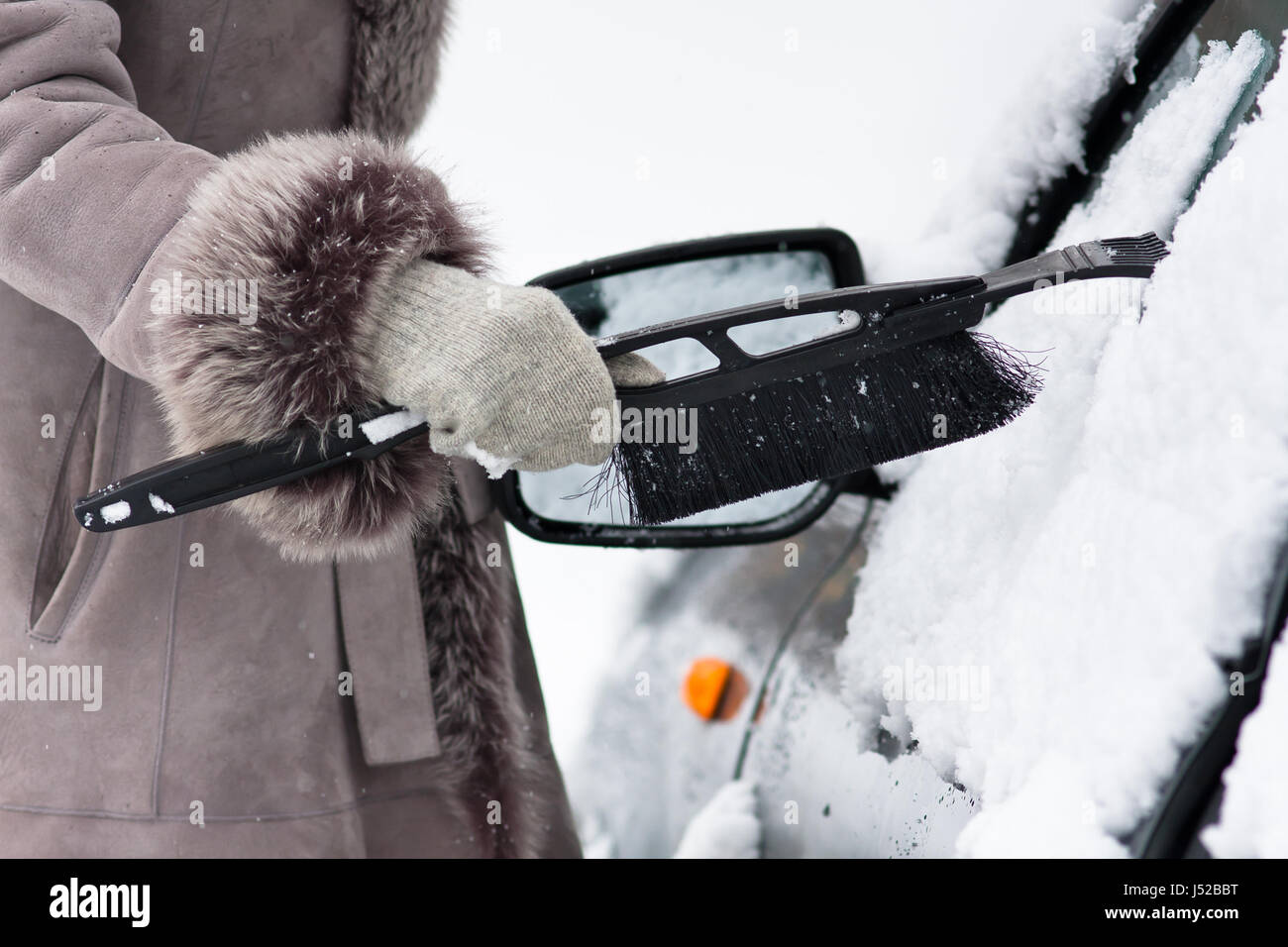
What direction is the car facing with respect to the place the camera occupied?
facing away from the viewer and to the left of the viewer

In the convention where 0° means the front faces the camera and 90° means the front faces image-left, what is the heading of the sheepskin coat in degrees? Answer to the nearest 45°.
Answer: approximately 315°
